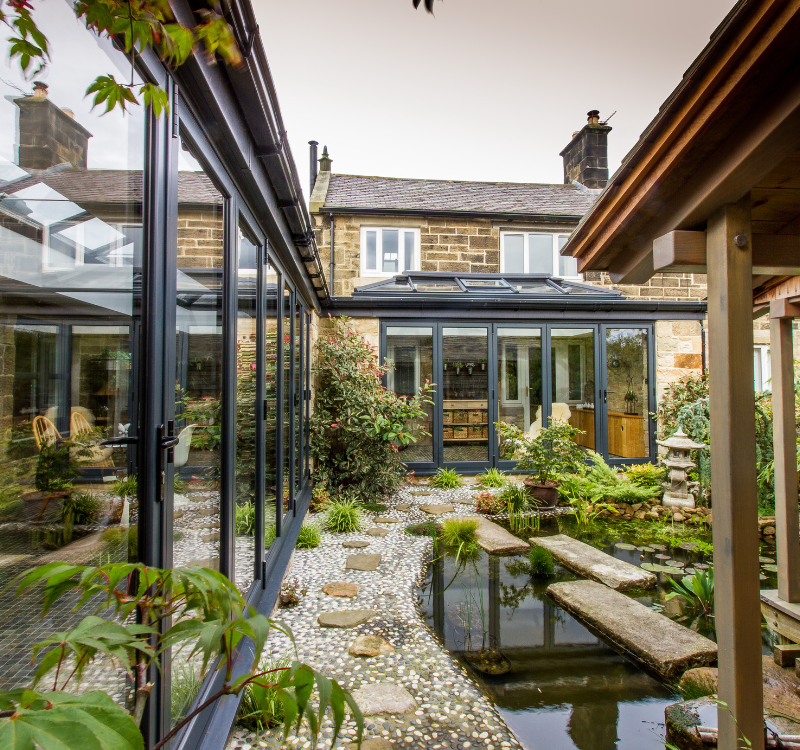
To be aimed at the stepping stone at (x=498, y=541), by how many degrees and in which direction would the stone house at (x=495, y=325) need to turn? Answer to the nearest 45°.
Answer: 0° — it already faces it

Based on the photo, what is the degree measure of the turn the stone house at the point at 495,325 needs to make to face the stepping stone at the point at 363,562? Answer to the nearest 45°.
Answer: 0° — it already faces it

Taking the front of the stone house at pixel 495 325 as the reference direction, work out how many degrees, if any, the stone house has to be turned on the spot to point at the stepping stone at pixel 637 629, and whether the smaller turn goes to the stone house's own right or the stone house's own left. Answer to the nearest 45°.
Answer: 0° — it already faces it

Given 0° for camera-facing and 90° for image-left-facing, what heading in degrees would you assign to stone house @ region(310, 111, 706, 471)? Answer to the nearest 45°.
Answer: approximately 0°

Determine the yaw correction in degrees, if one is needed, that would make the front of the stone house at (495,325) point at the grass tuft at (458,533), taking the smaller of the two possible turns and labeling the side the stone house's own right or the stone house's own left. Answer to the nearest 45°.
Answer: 0° — it already faces it

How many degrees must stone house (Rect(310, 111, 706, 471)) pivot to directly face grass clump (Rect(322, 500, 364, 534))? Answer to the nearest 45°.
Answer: approximately 45° to its right

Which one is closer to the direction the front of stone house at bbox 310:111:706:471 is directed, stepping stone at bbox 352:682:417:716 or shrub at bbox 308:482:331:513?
the stepping stone

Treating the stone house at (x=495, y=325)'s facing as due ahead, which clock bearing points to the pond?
The pond is roughly at 12 o'clock from the stone house.
